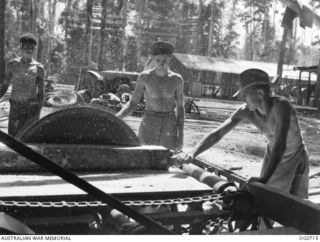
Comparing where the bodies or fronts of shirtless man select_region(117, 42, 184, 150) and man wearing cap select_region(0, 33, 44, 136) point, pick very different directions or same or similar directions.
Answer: same or similar directions

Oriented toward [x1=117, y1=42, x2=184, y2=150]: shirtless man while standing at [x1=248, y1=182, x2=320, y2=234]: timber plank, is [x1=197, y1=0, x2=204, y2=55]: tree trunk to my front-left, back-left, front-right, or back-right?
front-right

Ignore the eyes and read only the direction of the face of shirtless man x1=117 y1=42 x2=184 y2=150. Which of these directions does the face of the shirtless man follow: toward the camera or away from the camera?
toward the camera

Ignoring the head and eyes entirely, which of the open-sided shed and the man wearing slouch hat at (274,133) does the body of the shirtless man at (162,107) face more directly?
the man wearing slouch hat

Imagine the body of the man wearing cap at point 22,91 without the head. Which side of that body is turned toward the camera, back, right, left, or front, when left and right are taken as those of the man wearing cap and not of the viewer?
front

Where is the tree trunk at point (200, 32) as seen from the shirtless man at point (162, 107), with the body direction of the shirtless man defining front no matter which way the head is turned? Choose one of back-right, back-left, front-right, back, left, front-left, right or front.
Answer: back

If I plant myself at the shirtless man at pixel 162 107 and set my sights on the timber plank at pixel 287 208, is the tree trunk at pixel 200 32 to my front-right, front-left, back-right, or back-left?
back-left

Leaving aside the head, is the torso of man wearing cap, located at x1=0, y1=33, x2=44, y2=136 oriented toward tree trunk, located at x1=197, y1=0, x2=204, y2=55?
no

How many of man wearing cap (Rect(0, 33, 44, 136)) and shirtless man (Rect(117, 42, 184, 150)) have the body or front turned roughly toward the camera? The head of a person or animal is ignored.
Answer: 2

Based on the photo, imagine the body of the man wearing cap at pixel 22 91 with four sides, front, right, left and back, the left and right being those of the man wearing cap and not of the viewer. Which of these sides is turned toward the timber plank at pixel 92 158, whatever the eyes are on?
front

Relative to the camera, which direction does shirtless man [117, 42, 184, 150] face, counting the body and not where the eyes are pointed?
toward the camera

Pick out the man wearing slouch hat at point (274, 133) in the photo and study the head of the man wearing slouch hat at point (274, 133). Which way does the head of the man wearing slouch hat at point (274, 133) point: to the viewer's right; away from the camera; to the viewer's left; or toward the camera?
to the viewer's left

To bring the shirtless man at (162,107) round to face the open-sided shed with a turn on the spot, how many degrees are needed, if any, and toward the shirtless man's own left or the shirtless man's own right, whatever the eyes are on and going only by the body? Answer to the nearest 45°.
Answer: approximately 180°

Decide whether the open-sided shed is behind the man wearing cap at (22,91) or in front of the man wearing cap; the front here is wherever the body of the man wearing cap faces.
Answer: behind

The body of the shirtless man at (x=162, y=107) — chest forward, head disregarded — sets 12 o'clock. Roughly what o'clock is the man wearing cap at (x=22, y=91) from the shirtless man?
The man wearing cap is roughly at 4 o'clock from the shirtless man.

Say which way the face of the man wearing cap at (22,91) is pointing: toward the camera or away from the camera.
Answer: toward the camera
